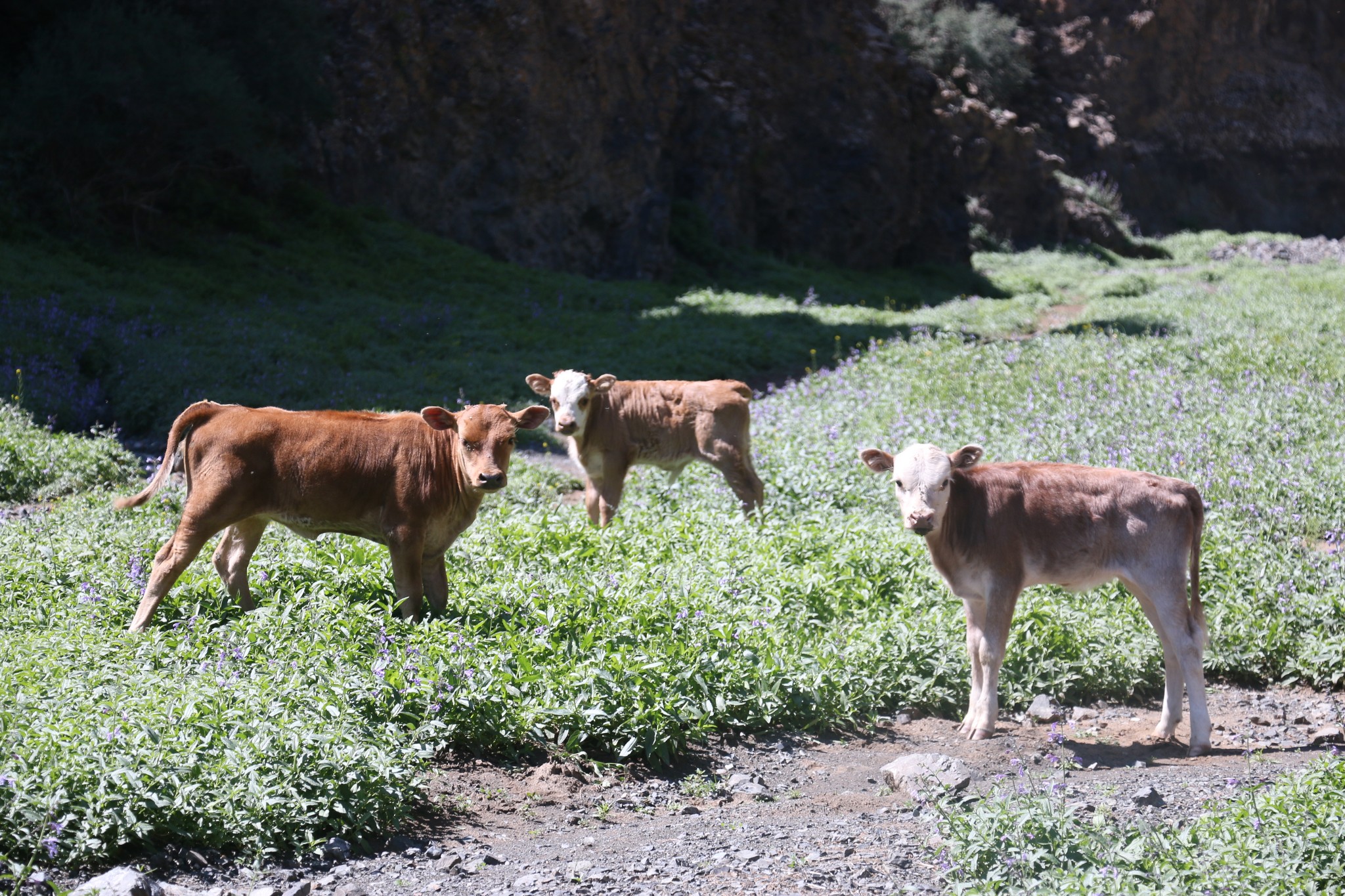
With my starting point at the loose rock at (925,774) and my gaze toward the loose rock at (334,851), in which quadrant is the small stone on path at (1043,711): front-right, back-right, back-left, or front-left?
back-right

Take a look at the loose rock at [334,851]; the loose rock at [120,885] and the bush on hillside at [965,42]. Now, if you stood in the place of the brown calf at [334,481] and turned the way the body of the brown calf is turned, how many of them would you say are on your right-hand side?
2

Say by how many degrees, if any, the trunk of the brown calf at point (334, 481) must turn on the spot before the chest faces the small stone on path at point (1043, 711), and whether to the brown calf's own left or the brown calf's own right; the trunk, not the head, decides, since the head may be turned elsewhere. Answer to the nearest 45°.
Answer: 0° — it already faces it

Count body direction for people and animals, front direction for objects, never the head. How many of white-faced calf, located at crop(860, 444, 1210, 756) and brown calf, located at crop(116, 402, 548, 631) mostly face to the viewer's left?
1

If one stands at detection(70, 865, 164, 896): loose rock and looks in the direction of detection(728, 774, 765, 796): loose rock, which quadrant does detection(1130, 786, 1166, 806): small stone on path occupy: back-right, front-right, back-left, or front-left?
front-right

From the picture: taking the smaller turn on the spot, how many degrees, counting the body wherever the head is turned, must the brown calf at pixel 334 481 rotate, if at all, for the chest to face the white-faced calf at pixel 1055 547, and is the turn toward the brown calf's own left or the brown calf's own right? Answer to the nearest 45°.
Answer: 0° — it already faces it

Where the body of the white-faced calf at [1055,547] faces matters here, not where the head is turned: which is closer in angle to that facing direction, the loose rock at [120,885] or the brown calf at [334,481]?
the brown calf

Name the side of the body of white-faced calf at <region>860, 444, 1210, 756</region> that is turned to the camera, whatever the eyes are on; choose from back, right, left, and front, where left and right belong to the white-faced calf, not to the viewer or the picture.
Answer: left

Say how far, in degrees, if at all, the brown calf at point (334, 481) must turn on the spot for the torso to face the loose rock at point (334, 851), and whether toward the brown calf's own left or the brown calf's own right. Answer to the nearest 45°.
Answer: approximately 90° to the brown calf's own right

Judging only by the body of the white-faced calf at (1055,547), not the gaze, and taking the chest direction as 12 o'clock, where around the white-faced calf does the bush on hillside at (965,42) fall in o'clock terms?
The bush on hillside is roughly at 3 o'clock from the white-faced calf.

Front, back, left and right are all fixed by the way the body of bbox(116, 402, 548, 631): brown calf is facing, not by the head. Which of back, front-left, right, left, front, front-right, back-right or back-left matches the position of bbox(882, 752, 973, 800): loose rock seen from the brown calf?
front-right

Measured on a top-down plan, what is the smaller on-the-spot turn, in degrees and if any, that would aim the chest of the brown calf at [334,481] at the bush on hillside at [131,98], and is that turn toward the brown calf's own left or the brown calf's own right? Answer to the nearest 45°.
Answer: approximately 90° to the brown calf's own left

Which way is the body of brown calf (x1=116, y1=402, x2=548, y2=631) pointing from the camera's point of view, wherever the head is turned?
to the viewer's right

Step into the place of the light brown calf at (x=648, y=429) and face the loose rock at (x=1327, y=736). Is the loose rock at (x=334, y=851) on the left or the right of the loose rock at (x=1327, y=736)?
right

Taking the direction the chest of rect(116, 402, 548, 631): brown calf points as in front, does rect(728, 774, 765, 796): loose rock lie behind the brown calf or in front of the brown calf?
in front

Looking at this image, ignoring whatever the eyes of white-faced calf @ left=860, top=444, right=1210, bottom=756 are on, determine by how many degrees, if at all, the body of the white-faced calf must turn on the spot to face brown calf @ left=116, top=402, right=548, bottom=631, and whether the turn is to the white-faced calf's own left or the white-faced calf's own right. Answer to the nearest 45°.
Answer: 0° — it already faces it
